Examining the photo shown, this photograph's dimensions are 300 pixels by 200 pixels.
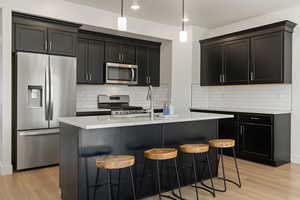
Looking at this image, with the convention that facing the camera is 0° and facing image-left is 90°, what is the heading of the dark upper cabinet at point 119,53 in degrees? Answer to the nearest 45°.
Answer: approximately 315°

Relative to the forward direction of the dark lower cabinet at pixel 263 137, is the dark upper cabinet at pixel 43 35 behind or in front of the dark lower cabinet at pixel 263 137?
in front

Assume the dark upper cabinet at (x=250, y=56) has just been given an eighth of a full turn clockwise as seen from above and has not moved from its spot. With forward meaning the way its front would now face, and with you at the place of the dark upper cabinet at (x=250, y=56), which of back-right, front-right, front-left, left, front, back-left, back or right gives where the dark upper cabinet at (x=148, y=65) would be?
front

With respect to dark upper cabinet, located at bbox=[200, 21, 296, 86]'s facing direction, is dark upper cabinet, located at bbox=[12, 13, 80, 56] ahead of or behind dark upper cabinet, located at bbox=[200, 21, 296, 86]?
ahead

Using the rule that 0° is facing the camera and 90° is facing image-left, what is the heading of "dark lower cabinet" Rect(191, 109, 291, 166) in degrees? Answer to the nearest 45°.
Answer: approximately 45°

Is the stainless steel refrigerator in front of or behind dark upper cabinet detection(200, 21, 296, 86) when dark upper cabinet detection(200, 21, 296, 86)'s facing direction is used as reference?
in front

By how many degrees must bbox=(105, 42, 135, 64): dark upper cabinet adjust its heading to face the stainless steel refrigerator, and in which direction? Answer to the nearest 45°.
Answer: approximately 90° to its right

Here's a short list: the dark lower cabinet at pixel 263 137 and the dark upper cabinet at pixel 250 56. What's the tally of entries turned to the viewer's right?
0
